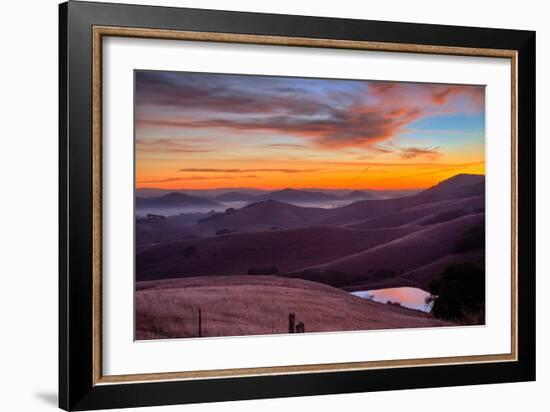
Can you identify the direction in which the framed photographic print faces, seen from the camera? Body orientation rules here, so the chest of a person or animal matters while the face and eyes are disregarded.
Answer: facing the viewer and to the right of the viewer
